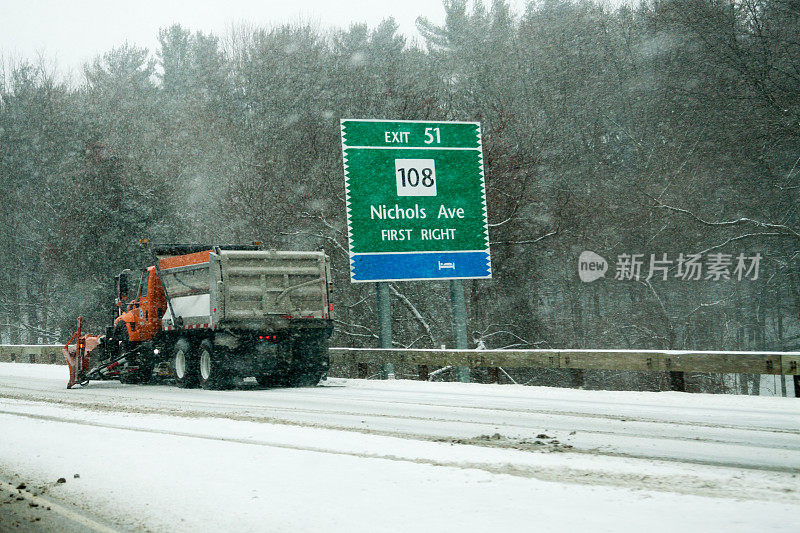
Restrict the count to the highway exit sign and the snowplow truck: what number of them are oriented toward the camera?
1

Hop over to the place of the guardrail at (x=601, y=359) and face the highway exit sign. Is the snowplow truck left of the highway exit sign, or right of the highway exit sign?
left

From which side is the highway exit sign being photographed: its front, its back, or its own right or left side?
front

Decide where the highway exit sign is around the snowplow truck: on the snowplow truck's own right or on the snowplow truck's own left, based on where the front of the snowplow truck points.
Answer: on the snowplow truck's own right

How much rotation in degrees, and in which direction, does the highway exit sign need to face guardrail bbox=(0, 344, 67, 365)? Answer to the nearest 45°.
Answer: approximately 135° to its right

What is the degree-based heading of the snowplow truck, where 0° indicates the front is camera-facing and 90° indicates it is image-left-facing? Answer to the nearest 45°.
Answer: approximately 135°
